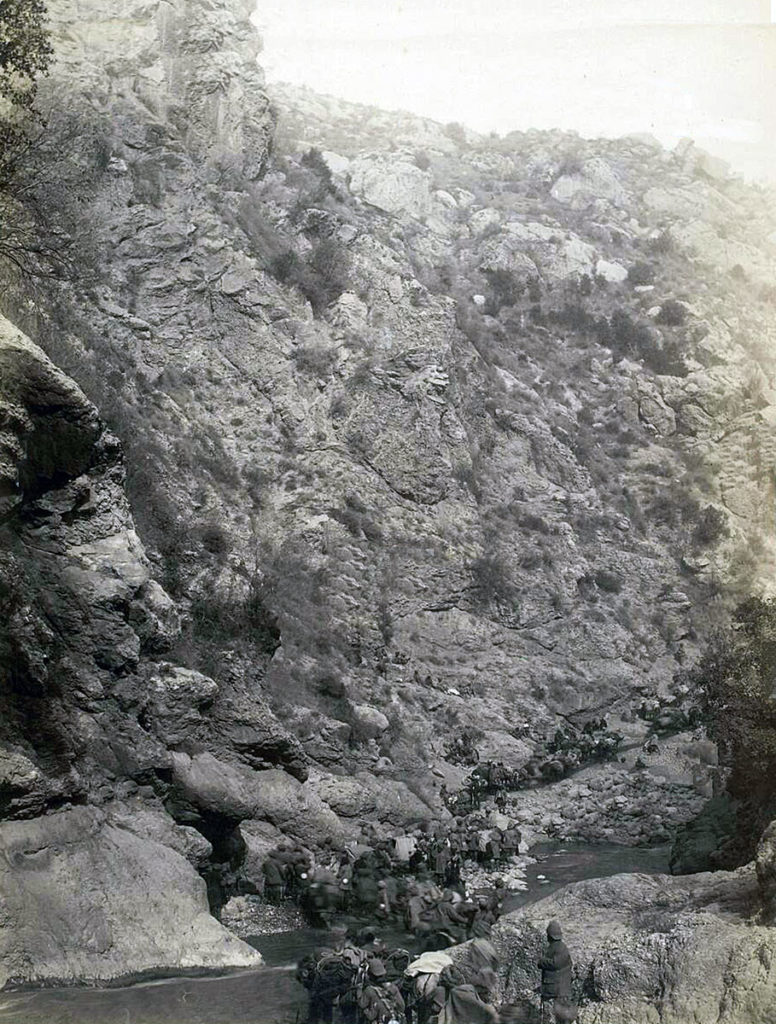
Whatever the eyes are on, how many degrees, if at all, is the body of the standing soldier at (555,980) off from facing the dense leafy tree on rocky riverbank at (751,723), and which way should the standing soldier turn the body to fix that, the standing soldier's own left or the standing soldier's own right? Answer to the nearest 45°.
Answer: approximately 90° to the standing soldier's own right

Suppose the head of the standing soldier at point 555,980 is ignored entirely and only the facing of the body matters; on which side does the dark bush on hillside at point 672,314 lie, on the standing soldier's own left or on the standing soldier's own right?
on the standing soldier's own right

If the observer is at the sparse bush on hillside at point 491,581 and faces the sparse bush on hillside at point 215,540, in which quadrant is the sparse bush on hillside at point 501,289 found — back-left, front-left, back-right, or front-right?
back-right
